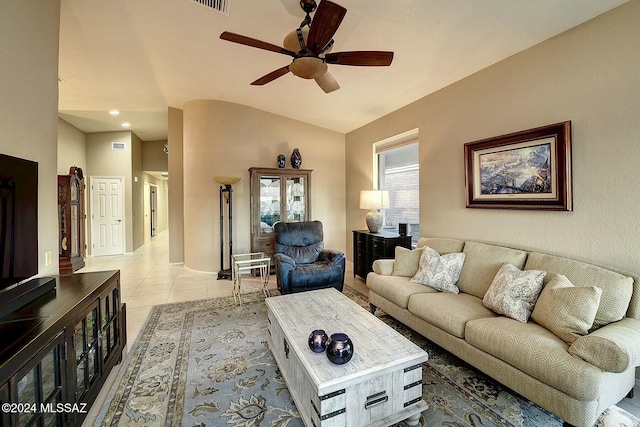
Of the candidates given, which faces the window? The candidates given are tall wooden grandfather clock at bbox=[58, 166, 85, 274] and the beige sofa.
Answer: the tall wooden grandfather clock

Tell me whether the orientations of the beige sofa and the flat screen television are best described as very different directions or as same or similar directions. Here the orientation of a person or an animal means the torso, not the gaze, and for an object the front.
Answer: very different directions

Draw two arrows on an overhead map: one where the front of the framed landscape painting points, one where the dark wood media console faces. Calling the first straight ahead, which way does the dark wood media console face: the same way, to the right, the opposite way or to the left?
the opposite way

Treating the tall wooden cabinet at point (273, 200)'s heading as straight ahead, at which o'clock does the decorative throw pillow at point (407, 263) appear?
The decorative throw pillow is roughly at 11 o'clock from the tall wooden cabinet.

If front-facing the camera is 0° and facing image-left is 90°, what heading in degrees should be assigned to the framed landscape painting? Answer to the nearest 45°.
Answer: approximately 45°

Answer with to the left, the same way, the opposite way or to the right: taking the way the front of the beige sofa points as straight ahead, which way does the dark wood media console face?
the opposite way

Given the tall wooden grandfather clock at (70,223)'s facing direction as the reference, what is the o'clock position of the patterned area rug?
The patterned area rug is roughly at 1 o'clock from the tall wooden grandfather clock.

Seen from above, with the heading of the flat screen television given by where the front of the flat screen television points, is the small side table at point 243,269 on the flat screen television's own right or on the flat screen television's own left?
on the flat screen television's own left

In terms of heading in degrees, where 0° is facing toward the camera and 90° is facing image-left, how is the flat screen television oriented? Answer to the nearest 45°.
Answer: approximately 315°
